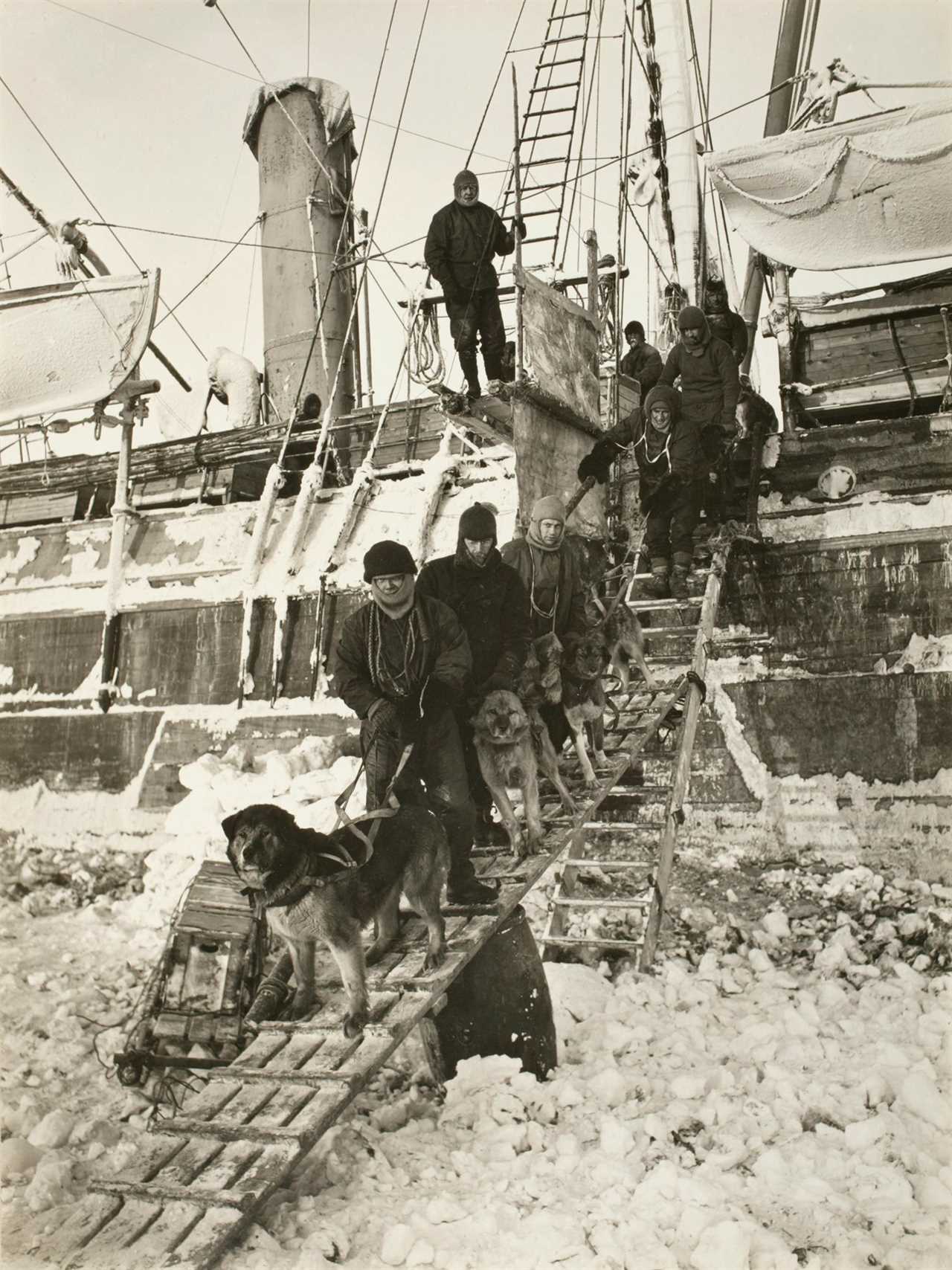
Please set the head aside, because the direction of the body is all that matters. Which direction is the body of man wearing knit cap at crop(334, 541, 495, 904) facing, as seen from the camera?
toward the camera

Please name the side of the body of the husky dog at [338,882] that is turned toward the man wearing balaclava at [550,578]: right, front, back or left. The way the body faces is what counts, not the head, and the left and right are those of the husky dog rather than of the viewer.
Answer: back

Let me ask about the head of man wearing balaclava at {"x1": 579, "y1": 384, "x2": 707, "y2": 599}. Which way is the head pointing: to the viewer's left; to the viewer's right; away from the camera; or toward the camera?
toward the camera

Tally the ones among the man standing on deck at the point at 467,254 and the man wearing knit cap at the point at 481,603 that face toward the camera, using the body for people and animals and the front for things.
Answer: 2

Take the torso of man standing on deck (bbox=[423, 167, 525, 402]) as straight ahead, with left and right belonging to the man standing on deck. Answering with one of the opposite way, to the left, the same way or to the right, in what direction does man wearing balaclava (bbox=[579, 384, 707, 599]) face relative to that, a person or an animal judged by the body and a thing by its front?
the same way

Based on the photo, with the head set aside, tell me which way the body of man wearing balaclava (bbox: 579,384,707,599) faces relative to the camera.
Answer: toward the camera

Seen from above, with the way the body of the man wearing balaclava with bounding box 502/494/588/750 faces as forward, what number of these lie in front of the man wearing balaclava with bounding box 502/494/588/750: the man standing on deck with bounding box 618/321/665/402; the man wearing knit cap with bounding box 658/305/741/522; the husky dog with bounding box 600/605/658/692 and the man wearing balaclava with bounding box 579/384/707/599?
0

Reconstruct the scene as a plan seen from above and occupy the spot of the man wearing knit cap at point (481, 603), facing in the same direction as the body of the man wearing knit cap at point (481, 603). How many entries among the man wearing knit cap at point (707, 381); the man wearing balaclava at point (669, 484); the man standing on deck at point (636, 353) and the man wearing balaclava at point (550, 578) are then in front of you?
0

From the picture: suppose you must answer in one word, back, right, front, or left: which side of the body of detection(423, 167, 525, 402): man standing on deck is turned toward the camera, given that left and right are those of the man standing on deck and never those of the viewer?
front

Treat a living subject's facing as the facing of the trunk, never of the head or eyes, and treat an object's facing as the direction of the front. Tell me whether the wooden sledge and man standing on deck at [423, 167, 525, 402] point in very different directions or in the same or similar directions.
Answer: same or similar directions

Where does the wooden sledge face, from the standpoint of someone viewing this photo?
facing the viewer

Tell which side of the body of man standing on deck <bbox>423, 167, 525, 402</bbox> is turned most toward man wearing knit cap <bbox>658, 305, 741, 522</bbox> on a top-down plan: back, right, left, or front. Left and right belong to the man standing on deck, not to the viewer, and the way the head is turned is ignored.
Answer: left

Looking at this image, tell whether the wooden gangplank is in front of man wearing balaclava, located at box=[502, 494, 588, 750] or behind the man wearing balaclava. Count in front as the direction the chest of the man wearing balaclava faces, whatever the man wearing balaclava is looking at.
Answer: in front

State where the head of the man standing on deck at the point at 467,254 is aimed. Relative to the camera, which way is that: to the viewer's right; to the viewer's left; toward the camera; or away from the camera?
toward the camera

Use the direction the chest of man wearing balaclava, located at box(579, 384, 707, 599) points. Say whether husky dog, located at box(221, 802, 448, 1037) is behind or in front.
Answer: in front

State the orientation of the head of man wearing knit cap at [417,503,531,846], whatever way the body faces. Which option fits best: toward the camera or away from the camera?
toward the camera

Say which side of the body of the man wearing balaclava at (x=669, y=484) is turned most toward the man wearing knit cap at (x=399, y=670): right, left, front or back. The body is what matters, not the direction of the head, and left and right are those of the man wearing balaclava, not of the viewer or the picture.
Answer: front

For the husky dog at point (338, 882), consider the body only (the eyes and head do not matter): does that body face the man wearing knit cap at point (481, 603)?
no
